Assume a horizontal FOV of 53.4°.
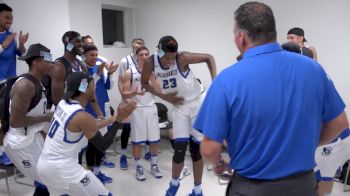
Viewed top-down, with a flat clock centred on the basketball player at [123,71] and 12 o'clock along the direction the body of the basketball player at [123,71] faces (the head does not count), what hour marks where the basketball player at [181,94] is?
the basketball player at [181,94] is roughly at 11 o'clock from the basketball player at [123,71].

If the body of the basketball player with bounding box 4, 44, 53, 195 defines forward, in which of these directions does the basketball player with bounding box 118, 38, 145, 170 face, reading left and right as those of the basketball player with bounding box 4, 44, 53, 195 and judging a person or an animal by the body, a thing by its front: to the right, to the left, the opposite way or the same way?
to the right

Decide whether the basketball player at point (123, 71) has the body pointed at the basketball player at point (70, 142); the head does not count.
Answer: yes

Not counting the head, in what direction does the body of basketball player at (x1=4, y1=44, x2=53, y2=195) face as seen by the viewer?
to the viewer's right

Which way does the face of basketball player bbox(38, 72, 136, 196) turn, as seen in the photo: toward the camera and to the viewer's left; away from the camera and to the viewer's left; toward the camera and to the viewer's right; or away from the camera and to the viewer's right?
away from the camera and to the viewer's right

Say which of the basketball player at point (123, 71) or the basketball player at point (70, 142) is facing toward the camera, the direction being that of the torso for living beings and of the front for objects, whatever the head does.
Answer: the basketball player at point (123, 71)

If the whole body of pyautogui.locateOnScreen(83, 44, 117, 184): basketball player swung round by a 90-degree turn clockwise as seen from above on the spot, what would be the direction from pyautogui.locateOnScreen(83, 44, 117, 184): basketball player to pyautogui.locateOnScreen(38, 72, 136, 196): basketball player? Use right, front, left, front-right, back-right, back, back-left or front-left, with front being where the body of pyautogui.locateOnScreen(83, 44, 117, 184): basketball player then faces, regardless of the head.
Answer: front-left

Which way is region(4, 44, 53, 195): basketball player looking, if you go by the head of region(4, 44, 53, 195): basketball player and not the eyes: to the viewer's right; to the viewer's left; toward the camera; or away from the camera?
to the viewer's right

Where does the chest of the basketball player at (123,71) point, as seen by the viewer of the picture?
toward the camera

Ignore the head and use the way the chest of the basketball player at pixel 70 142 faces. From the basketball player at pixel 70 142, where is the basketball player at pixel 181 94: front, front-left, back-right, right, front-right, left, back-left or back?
front

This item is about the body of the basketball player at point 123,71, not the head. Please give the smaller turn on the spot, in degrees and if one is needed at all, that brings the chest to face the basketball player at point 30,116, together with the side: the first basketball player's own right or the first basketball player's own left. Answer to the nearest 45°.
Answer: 0° — they already face them

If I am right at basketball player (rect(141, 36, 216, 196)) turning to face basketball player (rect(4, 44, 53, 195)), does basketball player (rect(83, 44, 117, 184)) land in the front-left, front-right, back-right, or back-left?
front-right

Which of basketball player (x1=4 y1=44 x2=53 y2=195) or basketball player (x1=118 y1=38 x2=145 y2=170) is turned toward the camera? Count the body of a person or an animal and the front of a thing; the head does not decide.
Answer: basketball player (x1=118 y1=38 x2=145 y2=170)
